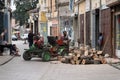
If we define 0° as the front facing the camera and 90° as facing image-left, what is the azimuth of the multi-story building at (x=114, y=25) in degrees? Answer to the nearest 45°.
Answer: approximately 45°

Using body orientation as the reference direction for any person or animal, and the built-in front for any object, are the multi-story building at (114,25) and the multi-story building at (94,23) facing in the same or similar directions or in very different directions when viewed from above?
same or similar directions

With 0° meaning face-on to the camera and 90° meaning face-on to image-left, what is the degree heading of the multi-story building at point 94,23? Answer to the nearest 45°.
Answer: approximately 45°

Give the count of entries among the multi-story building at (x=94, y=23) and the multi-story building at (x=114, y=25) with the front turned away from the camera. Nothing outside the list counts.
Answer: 0
